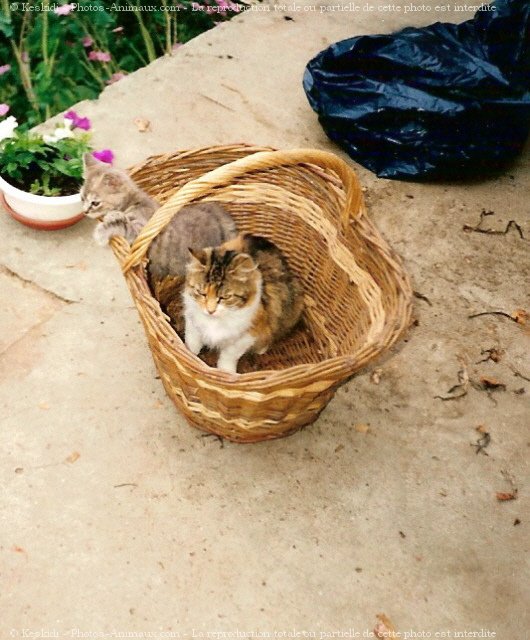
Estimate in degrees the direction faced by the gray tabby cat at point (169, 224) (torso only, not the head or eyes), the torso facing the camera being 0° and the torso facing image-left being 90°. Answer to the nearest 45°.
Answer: approximately 90°

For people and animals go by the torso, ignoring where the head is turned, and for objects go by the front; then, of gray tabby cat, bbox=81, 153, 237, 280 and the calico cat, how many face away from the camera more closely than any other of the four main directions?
0

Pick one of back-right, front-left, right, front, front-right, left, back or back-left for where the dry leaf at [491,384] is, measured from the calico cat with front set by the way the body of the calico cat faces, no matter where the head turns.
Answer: back-left

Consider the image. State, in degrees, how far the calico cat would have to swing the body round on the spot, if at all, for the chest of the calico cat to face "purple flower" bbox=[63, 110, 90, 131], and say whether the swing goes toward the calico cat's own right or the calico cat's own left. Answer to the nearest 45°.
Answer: approximately 90° to the calico cat's own right

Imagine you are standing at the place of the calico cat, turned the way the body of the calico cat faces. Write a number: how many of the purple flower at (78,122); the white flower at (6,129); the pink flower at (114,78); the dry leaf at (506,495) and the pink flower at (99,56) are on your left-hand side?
1

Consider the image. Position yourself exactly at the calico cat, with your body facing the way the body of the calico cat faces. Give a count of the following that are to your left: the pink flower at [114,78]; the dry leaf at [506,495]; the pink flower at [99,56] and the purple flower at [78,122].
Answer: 1

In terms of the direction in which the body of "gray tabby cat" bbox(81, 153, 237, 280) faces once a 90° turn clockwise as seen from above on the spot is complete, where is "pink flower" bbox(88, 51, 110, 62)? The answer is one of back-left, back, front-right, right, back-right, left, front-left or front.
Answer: front

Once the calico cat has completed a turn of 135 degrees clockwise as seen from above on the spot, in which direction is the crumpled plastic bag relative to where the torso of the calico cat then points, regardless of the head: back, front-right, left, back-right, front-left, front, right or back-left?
front-right

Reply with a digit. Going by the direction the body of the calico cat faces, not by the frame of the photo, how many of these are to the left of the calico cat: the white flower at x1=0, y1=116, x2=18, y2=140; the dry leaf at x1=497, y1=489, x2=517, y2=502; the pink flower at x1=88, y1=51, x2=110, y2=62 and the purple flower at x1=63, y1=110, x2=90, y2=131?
1

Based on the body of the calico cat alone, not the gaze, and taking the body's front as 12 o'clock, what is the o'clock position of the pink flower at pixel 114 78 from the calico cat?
The pink flower is roughly at 4 o'clock from the calico cat.

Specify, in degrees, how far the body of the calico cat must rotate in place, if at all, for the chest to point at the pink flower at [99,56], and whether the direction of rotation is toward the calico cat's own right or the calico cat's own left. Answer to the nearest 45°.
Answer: approximately 135° to the calico cat's own right

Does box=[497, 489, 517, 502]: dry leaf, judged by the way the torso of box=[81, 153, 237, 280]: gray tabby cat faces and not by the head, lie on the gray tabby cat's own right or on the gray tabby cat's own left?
on the gray tabby cat's own left

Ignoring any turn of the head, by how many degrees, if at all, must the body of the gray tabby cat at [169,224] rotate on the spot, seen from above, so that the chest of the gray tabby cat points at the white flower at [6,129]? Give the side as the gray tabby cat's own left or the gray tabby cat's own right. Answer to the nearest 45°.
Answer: approximately 45° to the gray tabby cat's own right

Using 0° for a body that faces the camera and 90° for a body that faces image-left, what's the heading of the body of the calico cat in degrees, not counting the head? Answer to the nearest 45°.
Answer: approximately 45°

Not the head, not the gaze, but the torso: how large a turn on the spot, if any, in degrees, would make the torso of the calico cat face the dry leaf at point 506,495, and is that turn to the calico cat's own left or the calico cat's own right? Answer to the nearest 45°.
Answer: approximately 90° to the calico cat's own left
